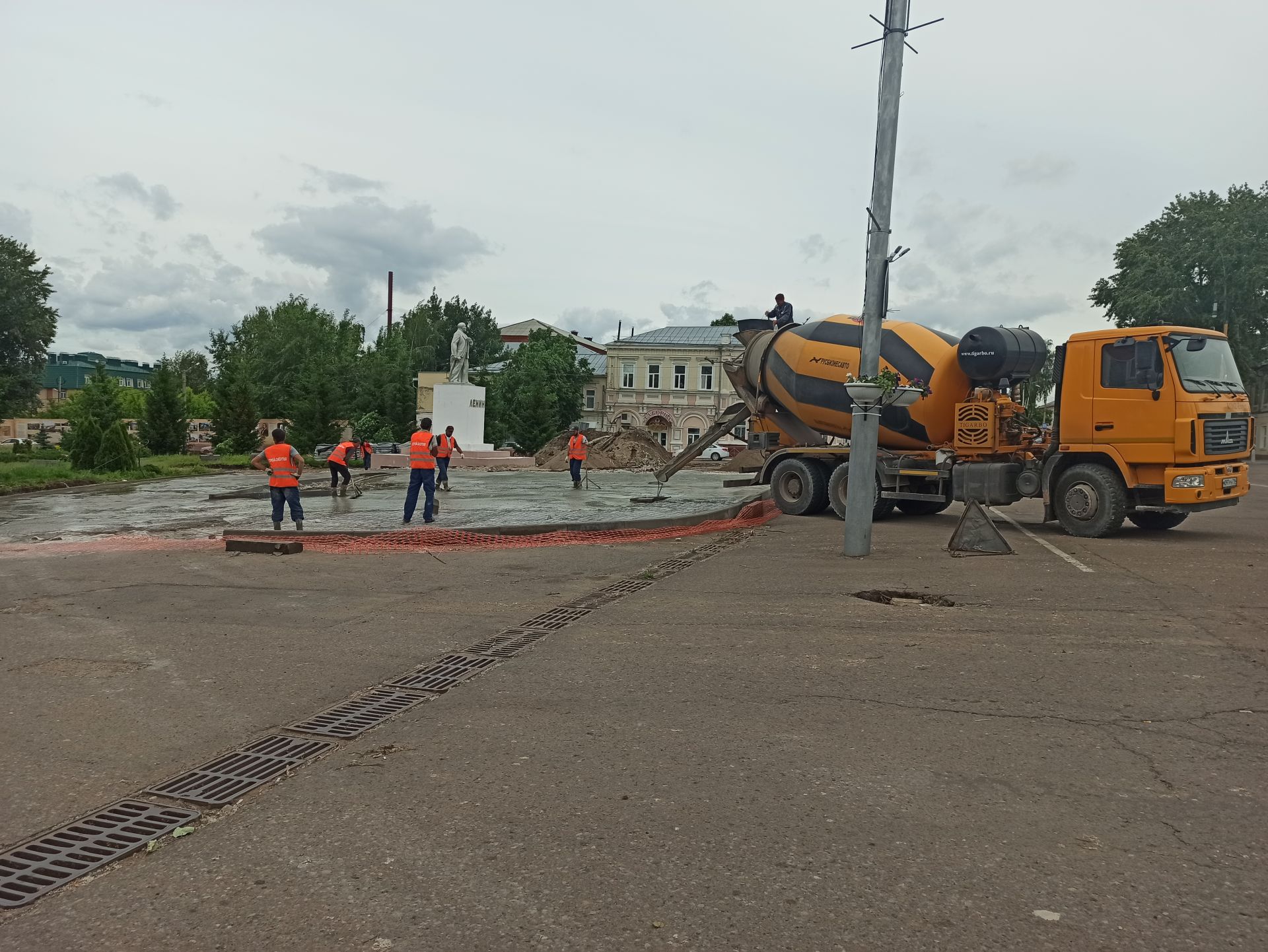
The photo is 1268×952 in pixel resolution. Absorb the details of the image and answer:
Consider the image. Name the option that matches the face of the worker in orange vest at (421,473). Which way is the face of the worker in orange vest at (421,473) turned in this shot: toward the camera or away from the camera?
away from the camera

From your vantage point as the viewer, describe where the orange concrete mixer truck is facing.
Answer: facing the viewer and to the right of the viewer

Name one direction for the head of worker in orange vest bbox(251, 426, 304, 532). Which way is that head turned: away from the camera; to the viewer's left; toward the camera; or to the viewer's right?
away from the camera

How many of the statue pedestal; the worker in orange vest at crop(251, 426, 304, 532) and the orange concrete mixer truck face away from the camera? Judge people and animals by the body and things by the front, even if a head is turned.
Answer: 1

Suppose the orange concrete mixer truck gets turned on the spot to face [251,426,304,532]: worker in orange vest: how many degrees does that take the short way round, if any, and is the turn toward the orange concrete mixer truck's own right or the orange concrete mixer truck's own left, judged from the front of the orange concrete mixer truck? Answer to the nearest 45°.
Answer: approximately 135° to the orange concrete mixer truck's own right

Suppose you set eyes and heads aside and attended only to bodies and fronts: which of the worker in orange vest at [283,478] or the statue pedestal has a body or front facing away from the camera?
the worker in orange vest

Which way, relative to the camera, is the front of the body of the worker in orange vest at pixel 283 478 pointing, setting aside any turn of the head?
away from the camera

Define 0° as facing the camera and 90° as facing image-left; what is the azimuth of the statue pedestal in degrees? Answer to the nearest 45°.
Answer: approximately 315°

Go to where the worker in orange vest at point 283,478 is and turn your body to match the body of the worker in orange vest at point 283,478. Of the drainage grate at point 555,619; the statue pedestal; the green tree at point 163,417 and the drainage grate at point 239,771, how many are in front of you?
2

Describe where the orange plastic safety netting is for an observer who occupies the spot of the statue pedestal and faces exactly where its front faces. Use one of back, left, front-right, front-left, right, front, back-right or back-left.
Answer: front-right

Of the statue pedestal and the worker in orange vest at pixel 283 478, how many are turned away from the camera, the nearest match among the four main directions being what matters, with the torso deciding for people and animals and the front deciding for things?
1

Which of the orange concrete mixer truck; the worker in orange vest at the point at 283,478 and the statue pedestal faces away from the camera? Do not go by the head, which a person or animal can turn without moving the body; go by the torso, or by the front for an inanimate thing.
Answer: the worker in orange vest

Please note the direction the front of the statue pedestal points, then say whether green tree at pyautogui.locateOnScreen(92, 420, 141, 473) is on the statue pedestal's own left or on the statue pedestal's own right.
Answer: on the statue pedestal's own right

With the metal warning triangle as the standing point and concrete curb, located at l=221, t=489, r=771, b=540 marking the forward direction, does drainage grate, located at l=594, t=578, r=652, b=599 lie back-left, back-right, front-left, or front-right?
front-left

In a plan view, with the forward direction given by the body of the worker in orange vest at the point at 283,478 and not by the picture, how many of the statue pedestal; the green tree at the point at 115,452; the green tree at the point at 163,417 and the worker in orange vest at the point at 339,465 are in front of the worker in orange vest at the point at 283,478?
4

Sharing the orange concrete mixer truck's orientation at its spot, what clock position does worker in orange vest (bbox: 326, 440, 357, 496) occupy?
The worker in orange vest is roughly at 5 o'clock from the orange concrete mixer truck.

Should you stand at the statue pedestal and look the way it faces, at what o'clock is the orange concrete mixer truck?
The orange concrete mixer truck is roughly at 1 o'clock from the statue pedestal.
